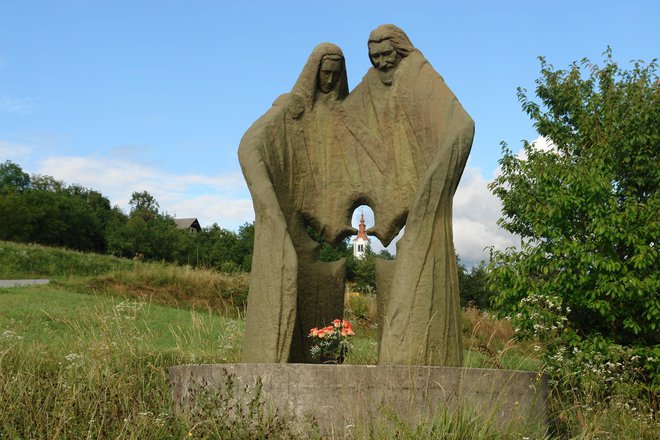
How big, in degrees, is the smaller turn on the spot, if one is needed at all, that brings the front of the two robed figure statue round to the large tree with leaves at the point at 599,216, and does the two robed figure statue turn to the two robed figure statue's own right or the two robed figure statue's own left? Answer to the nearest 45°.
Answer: approximately 135° to the two robed figure statue's own left

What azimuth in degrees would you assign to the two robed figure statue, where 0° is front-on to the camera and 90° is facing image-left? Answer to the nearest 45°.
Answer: approximately 0°
